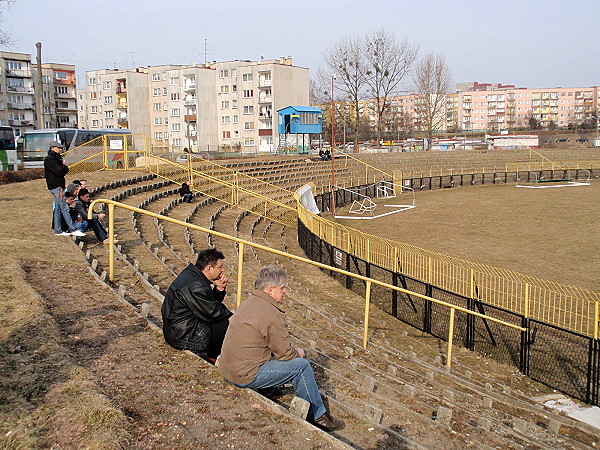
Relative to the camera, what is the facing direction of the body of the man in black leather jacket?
to the viewer's right

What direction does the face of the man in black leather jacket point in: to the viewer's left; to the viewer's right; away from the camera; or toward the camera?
to the viewer's right

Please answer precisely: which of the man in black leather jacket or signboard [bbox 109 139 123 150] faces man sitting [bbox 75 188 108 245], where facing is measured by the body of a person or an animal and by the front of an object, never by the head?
the signboard

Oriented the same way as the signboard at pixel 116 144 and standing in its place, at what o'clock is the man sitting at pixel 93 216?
The man sitting is roughly at 12 o'clock from the signboard.

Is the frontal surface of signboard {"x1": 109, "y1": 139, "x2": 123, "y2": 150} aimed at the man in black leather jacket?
yes

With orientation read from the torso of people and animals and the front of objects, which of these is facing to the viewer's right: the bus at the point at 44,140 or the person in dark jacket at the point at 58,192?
the person in dark jacket

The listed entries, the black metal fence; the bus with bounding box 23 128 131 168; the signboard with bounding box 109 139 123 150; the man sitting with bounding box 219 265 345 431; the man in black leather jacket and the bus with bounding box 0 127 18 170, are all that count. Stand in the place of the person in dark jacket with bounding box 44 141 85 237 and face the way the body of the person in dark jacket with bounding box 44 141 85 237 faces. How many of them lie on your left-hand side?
3

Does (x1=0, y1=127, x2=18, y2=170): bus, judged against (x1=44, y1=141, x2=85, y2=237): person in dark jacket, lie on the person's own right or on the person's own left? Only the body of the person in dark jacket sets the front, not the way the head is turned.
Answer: on the person's own left

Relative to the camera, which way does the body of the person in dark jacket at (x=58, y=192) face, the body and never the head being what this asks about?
to the viewer's right

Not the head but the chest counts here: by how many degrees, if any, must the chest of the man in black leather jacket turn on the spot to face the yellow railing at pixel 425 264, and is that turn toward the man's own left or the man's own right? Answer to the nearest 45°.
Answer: approximately 45° to the man's own left
